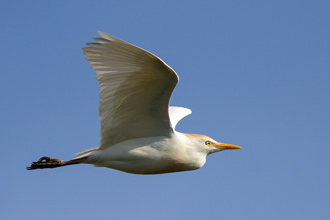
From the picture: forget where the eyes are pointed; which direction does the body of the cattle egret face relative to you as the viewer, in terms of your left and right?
facing to the right of the viewer
